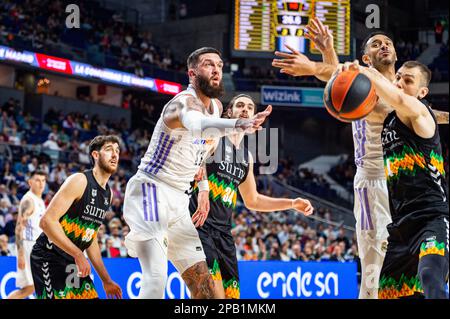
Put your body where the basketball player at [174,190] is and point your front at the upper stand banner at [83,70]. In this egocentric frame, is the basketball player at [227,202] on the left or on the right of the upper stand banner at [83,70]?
right

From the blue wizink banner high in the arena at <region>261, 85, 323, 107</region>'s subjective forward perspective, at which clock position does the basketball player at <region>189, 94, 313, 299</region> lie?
The basketball player is roughly at 12 o'clock from the blue wizink banner high in the arena.

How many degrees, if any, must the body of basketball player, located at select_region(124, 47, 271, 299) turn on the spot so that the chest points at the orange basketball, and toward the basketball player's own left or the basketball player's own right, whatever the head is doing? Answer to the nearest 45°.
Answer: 0° — they already face it

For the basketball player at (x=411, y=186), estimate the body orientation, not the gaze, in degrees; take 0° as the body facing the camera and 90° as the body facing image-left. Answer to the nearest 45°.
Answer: approximately 45°

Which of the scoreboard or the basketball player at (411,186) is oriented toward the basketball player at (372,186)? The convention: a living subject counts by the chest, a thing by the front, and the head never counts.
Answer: the scoreboard

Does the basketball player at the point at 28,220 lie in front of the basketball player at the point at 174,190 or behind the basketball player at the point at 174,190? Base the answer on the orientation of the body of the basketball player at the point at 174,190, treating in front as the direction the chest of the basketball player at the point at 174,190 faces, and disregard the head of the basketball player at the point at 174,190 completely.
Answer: behind

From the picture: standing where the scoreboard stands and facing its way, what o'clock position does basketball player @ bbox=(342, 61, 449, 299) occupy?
The basketball player is roughly at 12 o'clock from the scoreboard.
